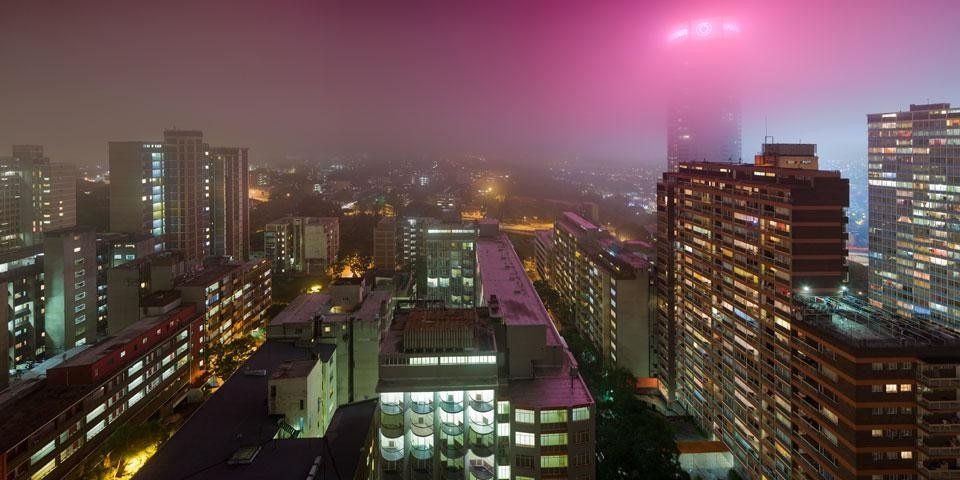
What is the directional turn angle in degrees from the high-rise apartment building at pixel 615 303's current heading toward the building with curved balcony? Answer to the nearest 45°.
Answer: approximately 45° to its left

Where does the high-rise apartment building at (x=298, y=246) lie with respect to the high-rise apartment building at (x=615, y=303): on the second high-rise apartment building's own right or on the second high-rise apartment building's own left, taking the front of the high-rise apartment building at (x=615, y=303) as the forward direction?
on the second high-rise apartment building's own right

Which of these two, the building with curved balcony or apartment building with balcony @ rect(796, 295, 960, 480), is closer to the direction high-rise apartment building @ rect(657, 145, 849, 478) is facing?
the building with curved balcony

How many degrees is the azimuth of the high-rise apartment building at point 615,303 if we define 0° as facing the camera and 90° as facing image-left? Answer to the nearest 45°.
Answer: approximately 45°

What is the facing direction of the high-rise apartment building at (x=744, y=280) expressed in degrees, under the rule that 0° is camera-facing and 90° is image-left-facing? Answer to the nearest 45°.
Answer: approximately 45°
